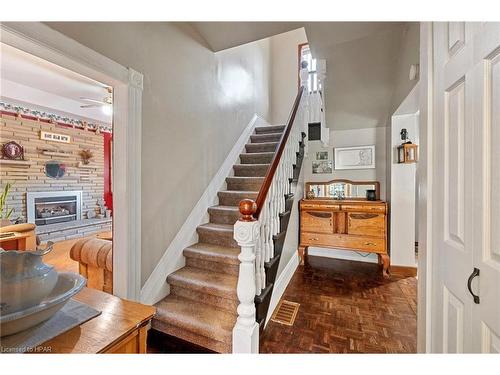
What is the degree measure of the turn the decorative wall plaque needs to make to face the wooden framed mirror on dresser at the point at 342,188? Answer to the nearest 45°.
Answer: approximately 45° to its left

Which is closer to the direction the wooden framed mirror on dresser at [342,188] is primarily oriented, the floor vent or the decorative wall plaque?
the floor vent

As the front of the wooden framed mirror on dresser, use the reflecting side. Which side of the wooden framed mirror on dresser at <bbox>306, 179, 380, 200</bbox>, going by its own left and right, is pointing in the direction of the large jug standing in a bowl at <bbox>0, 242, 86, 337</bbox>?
front

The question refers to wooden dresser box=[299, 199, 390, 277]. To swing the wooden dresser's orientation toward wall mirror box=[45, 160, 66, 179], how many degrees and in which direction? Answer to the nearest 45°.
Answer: approximately 90° to its right

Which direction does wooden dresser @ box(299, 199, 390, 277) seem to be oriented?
toward the camera

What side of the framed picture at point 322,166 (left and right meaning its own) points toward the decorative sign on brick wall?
right

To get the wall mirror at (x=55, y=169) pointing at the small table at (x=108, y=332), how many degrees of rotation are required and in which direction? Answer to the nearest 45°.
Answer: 0° — it already faces it

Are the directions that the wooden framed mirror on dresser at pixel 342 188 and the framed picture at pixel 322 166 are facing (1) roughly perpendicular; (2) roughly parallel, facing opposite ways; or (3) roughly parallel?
roughly parallel

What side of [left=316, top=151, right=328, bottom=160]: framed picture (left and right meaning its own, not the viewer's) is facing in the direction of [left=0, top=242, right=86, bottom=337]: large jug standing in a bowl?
front

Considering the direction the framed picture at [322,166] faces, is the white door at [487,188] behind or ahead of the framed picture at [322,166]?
ahead

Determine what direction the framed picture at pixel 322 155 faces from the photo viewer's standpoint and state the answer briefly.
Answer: facing the viewer

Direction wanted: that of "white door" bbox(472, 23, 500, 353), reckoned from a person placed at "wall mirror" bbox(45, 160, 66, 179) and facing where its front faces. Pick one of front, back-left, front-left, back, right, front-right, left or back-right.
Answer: front

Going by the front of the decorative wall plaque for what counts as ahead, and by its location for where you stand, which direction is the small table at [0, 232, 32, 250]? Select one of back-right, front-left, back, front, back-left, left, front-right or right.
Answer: front

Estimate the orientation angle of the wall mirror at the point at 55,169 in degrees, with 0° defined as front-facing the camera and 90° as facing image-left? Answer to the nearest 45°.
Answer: approximately 0°

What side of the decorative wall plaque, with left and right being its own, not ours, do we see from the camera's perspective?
front
